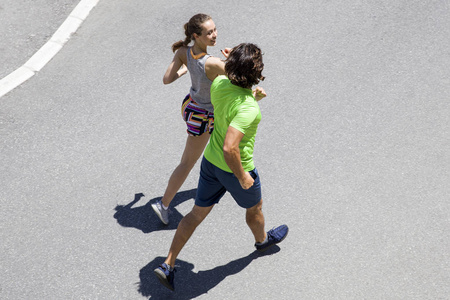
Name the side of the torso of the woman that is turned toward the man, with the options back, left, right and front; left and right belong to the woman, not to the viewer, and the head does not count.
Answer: right

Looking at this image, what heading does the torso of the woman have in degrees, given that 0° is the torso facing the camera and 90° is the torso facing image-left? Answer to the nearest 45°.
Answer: approximately 225°

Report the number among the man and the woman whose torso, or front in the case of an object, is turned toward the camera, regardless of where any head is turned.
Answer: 0

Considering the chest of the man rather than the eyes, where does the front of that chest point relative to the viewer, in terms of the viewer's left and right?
facing away from the viewer and to the right of the viewer

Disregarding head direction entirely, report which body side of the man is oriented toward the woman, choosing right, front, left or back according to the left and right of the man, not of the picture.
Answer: left
